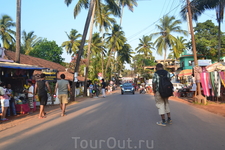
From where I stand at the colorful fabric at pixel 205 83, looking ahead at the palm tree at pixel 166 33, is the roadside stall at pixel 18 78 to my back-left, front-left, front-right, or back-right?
back-left

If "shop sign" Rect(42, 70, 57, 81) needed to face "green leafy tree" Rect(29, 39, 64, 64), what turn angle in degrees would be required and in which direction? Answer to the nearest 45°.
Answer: approximately 180°

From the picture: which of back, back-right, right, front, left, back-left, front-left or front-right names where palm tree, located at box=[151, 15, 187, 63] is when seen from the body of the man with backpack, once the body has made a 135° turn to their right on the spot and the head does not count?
left

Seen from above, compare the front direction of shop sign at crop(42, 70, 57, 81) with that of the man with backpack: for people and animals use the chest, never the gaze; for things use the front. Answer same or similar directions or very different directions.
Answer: very different directions

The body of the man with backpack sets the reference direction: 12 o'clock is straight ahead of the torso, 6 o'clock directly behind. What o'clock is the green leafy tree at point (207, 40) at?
The green leafy tree is roughly at 2 o'clock from the man with backpack.

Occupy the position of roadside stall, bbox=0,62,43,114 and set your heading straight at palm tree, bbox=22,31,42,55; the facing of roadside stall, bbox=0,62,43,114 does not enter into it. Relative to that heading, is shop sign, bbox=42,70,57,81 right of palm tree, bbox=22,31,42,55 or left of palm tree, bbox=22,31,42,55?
right

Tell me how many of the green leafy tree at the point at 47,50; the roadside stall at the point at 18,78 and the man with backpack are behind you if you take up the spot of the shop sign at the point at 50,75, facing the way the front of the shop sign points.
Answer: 1

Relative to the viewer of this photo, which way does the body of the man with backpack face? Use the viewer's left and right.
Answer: facing away from the viewer and to the left of the viewer

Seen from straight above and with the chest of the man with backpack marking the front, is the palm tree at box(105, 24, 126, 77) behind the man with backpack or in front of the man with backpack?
in front

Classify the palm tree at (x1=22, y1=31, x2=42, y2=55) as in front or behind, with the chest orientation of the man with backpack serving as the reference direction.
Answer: in front
